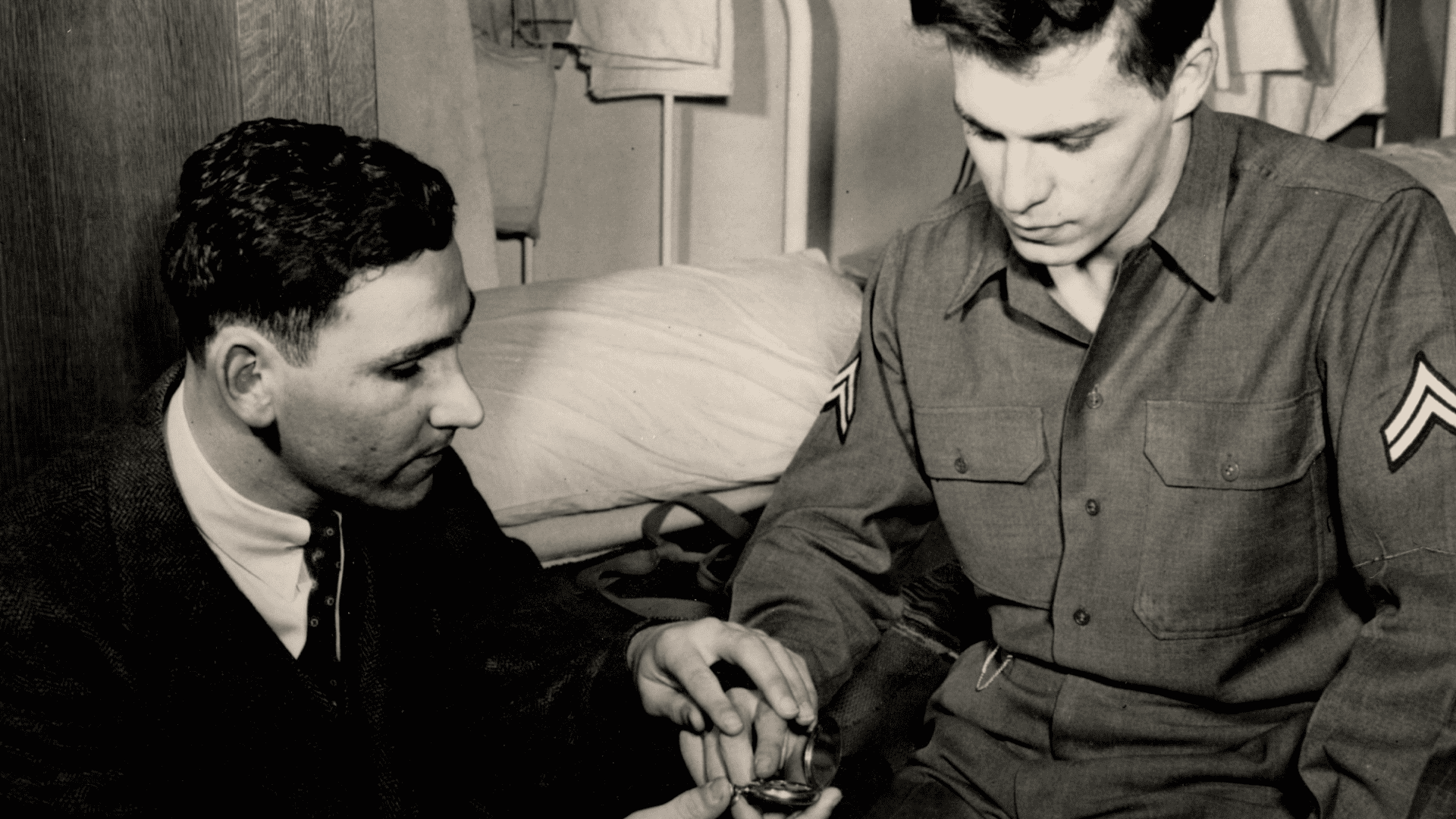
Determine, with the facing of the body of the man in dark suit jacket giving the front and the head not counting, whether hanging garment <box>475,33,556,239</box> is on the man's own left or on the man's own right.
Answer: on the man's own left

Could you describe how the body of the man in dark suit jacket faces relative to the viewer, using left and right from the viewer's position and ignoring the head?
facing the viewer and to the right of the viewer

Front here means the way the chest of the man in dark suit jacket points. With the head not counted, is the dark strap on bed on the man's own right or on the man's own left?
on the man's own left

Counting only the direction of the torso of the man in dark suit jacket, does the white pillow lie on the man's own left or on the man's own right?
on the man's own left

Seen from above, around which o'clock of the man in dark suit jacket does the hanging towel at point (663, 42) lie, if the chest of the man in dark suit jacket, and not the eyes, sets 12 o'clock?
The hanging towel is roughly at 8 o'clock from the man in dark suit jacket.

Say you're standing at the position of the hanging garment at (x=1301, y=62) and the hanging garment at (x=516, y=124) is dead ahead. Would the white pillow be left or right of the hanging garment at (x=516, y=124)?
left

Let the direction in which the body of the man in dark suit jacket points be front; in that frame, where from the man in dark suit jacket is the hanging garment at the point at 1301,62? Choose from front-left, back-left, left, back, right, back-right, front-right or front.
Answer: left

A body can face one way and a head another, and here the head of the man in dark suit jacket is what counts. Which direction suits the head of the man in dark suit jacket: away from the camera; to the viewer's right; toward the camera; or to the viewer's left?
to the viewer's right

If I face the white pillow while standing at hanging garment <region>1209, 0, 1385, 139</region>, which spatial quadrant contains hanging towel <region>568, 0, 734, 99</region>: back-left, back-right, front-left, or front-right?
front-right
